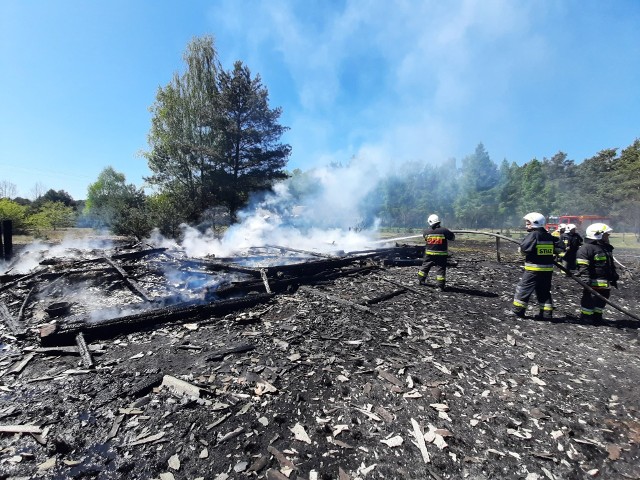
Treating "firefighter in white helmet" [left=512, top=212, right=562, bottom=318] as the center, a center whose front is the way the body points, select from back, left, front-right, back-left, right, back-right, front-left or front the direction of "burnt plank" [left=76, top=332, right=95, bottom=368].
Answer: left

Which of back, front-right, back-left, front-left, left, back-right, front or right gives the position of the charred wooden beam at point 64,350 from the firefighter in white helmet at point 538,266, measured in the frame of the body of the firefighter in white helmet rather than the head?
left

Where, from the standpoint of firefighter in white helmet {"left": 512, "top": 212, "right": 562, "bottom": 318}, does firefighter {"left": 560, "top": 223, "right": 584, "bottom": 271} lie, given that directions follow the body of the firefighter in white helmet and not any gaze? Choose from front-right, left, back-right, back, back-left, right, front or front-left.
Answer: front-right

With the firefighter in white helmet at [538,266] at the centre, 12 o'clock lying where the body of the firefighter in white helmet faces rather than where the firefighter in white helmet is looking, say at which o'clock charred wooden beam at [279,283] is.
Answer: The charred wooden beam is roughly at 10 o'clock from the firefighter in white helmet.

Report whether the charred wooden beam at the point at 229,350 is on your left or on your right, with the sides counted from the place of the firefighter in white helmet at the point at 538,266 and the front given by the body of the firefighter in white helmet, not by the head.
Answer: on your left

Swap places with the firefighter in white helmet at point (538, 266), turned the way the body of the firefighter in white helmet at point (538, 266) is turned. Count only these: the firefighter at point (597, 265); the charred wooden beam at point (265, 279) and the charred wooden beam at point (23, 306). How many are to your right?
1

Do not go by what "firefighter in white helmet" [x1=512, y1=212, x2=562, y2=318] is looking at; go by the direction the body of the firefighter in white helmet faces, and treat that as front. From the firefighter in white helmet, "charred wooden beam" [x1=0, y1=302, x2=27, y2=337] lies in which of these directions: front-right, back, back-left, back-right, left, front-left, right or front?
left

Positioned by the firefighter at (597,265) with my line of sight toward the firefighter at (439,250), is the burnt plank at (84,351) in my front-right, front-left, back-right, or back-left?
front-left

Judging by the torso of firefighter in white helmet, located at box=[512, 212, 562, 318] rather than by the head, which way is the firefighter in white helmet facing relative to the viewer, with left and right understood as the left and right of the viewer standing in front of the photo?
facing away from the viewer and to the left of the viewer

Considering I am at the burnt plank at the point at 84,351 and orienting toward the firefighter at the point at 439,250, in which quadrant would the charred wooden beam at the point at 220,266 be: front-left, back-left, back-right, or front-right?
front-left

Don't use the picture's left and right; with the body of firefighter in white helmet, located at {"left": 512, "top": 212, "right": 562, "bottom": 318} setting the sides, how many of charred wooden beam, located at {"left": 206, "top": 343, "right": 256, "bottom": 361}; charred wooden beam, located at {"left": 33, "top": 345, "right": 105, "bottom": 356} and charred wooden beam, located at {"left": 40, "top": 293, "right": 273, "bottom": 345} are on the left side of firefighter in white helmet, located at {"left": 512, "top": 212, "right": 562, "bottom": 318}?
3

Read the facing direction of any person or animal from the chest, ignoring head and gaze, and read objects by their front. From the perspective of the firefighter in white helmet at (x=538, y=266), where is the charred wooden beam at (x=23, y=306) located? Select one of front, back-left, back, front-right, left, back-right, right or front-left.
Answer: left

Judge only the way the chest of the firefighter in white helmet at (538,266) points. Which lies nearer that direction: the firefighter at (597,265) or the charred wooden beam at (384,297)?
the charred wooden beam

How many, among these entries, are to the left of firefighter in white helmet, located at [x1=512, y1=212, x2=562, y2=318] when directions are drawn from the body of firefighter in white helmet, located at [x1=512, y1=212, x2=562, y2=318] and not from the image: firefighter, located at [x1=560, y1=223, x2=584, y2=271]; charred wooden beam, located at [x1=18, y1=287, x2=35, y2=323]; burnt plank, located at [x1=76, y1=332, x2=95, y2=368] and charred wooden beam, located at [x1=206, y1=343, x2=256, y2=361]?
3

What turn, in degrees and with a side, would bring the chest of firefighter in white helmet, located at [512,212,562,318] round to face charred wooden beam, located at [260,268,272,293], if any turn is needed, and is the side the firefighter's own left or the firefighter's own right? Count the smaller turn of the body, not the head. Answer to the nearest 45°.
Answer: approximately 45° to the firefighter's own left

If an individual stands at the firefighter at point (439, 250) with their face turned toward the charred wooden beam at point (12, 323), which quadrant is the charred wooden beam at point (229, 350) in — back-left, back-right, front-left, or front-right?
front-left
